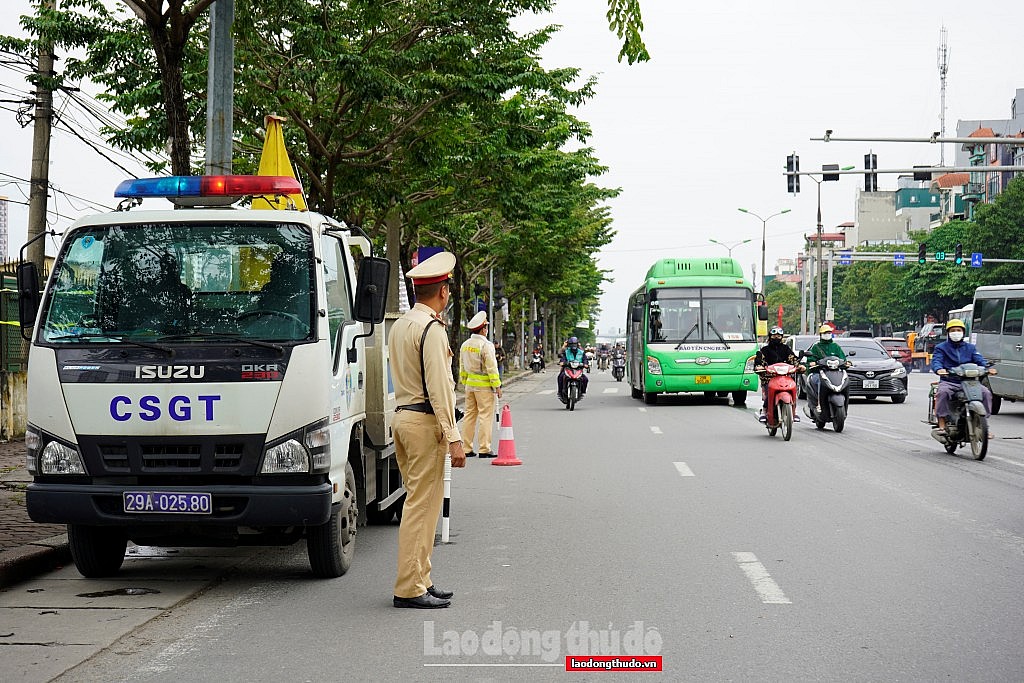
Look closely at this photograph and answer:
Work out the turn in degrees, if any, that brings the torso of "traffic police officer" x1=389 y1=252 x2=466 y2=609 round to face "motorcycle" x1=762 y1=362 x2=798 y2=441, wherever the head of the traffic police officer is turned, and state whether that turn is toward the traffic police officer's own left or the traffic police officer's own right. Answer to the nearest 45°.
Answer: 0° — they already face it

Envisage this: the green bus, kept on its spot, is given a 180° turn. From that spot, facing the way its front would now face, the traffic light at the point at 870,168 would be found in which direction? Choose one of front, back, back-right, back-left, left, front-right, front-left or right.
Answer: right

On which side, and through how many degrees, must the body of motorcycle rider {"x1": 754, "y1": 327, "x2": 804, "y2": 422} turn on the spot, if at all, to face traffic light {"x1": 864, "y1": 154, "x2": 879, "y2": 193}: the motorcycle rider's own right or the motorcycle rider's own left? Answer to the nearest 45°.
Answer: approximately 180°

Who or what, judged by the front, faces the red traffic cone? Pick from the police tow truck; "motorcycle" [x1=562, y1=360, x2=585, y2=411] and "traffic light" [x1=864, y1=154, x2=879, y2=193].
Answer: the motorcycle

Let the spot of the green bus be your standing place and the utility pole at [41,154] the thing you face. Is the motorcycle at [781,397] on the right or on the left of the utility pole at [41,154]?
left

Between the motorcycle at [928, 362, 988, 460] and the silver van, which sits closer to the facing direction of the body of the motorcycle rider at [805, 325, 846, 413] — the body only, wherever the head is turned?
the motorcycle

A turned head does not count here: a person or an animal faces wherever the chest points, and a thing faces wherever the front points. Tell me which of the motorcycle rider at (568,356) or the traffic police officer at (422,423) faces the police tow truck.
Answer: the motorcycle rider

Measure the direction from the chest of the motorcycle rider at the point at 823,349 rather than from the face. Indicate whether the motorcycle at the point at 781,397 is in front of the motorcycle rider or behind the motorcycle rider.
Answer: in front

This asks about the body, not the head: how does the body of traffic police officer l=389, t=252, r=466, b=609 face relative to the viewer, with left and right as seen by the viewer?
facing away from the viewer and to the right of the viewer
